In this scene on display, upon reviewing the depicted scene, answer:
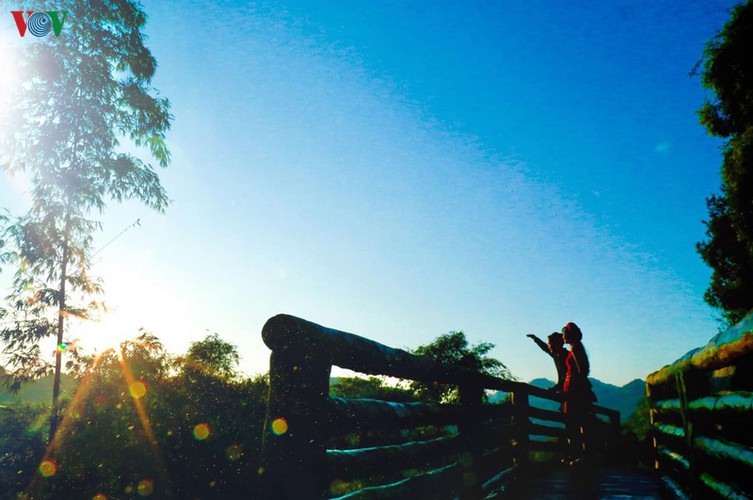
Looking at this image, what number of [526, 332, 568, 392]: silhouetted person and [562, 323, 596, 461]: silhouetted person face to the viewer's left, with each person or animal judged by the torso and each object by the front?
2

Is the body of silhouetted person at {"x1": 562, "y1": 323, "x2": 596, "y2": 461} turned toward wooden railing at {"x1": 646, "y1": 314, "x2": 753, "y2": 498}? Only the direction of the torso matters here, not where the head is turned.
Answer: no

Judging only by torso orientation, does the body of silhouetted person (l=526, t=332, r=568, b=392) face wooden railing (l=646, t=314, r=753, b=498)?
no

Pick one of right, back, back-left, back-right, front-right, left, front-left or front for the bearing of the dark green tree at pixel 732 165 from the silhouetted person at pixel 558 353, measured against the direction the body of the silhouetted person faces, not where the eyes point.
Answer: back-right

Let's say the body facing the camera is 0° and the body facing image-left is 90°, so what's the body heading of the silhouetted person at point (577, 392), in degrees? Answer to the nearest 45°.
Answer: approximately 90°

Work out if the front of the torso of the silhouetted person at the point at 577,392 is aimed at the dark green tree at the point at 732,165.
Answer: no

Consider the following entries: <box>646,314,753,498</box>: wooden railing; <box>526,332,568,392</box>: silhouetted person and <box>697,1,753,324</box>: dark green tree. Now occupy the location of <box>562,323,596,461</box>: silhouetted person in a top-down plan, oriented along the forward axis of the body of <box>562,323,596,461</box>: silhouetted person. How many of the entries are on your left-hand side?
1

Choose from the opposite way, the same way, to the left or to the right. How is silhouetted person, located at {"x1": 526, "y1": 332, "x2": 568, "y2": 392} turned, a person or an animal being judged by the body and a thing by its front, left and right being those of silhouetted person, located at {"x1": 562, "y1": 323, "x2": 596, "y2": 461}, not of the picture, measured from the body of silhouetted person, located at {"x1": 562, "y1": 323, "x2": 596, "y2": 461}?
the same way
